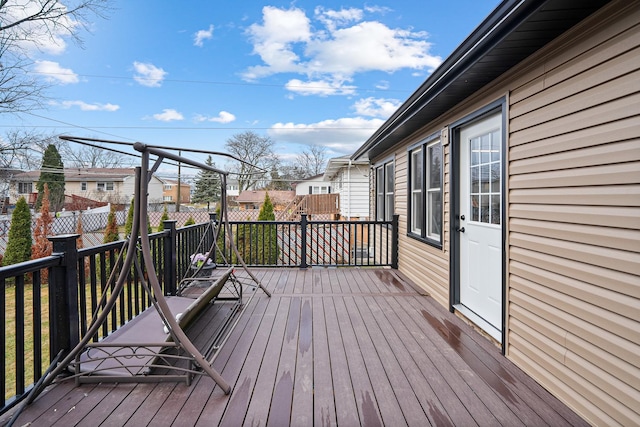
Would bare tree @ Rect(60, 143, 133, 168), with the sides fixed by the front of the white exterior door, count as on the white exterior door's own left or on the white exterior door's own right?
on the white exterior door's own right

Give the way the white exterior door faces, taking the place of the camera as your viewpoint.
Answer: facing the viewer and to the left of the viewer

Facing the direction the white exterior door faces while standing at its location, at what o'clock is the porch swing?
The porch swing is roughly at 12 o'clock from the white exterior door.

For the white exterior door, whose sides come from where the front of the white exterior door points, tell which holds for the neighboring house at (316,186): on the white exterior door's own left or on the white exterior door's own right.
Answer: on the white exterior door's own right

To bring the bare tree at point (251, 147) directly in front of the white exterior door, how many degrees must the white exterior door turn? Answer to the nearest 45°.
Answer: approximately 90° to its right

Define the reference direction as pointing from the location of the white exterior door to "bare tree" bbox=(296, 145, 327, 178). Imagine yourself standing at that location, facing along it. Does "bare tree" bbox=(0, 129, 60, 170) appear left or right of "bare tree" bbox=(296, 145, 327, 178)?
left

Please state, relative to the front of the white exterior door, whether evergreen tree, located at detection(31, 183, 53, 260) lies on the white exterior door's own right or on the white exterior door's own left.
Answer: on the white exterior door's own right

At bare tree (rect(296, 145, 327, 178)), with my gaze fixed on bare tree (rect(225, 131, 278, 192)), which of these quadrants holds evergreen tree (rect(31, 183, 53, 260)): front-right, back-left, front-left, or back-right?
front-left
